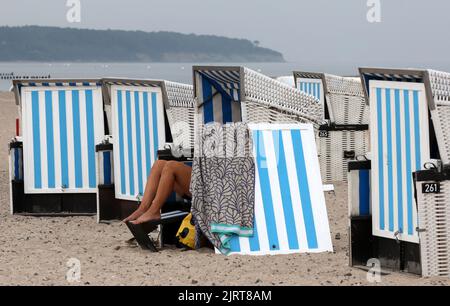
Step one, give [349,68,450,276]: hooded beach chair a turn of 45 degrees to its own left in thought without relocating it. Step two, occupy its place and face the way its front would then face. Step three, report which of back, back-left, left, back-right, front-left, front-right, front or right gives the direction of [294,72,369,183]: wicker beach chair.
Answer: back

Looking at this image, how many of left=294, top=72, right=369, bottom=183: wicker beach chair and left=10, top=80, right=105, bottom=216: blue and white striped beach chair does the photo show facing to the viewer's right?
0
